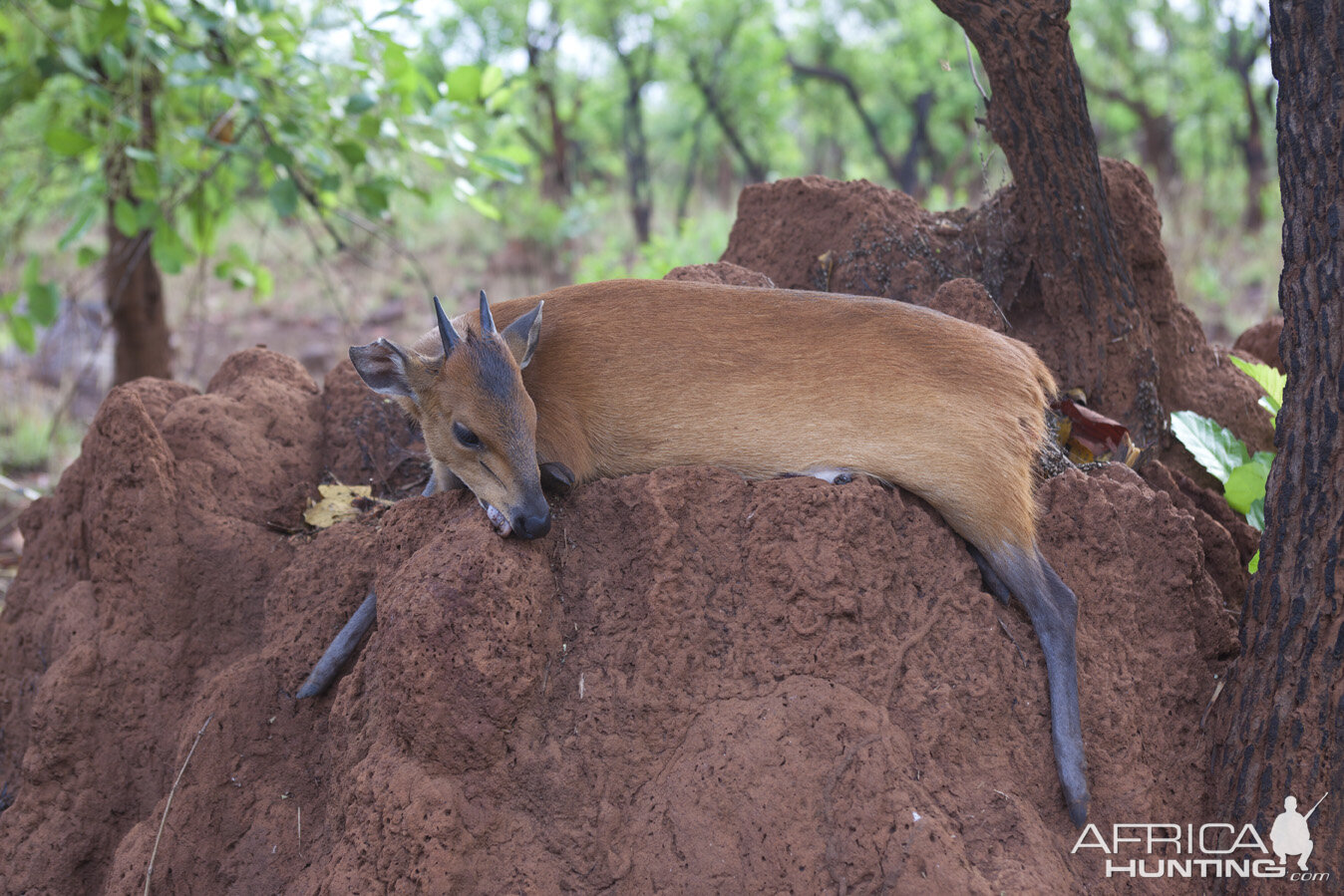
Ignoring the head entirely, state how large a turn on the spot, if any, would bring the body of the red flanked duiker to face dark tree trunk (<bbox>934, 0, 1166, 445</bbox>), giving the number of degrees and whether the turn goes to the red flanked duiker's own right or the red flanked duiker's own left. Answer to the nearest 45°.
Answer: approximately 135° to the red flanked duiker's own right

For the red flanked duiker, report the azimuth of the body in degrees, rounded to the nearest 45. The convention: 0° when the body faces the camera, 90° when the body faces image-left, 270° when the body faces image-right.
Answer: approximately 90°

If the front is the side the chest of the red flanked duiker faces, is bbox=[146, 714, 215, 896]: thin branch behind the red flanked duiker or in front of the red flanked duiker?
in front

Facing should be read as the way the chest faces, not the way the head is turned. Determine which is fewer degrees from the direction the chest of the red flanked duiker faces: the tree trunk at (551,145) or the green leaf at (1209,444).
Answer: the tree trunk

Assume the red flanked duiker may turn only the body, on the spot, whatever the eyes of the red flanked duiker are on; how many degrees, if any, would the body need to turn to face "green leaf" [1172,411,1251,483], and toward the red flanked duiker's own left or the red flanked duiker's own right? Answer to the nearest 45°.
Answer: approximately 135° to the red flanked duiker's own right

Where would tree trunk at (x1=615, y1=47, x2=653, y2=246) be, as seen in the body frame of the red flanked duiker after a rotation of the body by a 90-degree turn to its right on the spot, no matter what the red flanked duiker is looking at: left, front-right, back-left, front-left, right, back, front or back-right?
front

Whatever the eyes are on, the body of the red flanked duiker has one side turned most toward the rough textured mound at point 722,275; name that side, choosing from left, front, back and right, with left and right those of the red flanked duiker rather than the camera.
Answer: right

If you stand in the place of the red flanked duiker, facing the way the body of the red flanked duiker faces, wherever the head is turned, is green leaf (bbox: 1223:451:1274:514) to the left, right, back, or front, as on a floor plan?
back

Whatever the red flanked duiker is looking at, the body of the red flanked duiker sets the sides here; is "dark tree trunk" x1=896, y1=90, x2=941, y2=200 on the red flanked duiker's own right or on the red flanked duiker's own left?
on the red flanked duiker's own right

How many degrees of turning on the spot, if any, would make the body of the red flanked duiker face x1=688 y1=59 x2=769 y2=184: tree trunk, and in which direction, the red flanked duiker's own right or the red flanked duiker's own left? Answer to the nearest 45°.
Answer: approximately 90° to the red flanked duiker's own right

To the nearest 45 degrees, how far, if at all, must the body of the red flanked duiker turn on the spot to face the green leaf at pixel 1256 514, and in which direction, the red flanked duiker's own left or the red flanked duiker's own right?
approximately 180°

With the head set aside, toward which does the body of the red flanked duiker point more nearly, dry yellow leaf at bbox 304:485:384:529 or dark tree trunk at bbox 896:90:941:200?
the dry yellow leaf

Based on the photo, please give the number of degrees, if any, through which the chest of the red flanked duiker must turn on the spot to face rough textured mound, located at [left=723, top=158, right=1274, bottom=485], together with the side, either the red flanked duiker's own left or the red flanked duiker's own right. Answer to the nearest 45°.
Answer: approximately 135° to the red flanked duiker's own right

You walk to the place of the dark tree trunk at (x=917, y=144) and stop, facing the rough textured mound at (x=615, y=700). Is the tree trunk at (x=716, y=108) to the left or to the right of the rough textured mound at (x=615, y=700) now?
right

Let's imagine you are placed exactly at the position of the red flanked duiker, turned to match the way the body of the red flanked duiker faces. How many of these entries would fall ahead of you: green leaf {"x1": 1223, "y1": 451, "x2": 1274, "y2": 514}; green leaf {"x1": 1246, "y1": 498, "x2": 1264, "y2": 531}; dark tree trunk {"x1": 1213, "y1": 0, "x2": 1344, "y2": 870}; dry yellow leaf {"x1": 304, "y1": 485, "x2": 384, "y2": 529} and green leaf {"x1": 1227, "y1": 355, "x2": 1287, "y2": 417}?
1

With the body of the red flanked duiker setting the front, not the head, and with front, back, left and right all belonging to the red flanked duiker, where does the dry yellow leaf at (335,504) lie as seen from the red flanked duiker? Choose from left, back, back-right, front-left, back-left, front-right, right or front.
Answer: front

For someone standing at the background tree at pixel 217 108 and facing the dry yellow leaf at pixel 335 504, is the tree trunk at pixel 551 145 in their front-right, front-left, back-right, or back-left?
back-left
